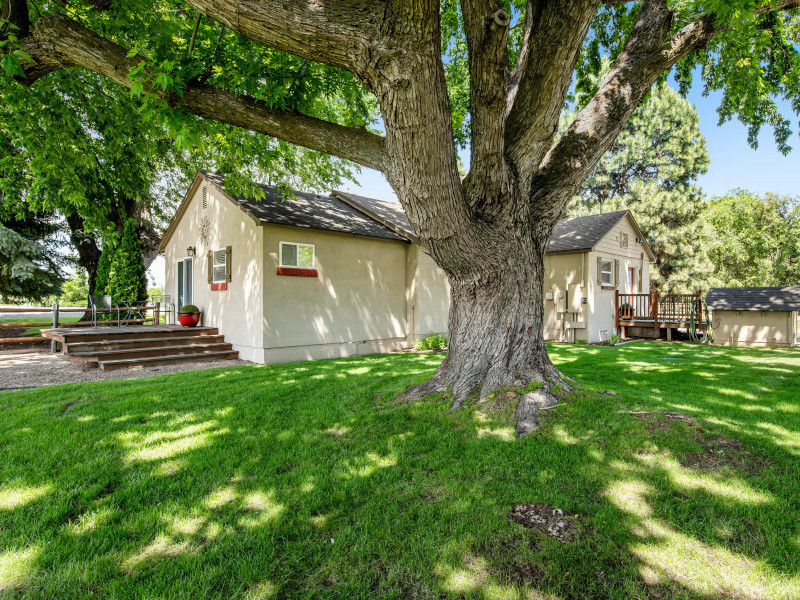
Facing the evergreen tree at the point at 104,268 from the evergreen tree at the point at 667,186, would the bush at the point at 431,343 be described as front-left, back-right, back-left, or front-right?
front-left

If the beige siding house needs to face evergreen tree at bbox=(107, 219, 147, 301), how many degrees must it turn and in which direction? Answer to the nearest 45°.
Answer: approximately 90° to its right

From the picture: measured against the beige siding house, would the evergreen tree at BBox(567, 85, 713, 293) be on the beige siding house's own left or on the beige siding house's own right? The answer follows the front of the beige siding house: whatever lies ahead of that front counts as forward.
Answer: on the beige siding house's own left

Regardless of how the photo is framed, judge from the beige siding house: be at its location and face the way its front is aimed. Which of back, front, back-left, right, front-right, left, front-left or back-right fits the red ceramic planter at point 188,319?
right

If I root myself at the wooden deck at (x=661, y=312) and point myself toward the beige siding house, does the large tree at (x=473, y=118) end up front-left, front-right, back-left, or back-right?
front-left
